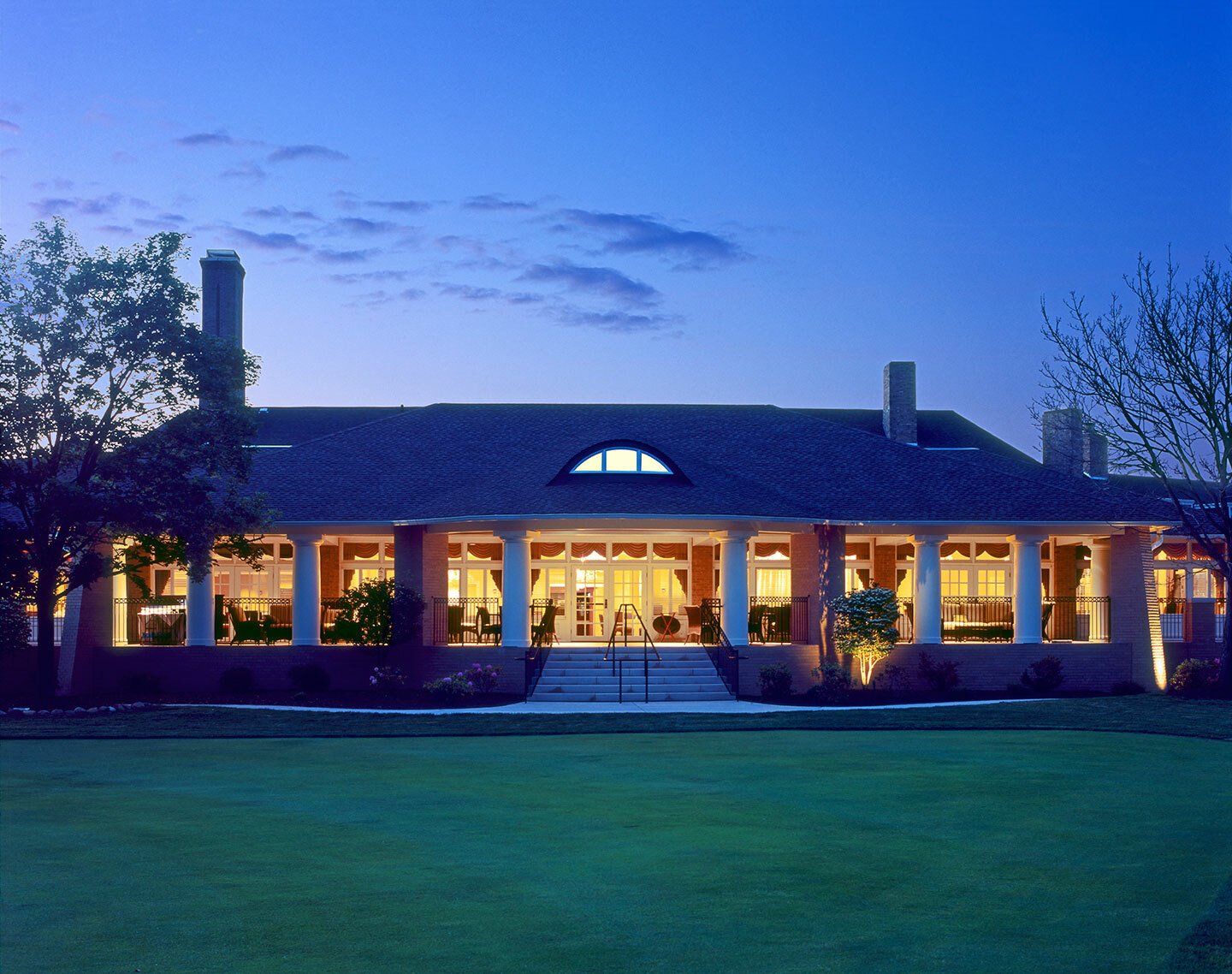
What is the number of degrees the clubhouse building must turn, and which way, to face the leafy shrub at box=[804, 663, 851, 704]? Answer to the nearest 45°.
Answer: approximately 45° to its left

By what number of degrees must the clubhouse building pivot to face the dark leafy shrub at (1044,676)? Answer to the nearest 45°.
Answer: approximately 90° to its left

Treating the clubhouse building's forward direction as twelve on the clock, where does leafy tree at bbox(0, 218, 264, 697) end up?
The leafy tree is roughly at 2 o'clock from the clubhouse building.

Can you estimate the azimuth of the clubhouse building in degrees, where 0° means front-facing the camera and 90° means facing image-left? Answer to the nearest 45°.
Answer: approximately 0°

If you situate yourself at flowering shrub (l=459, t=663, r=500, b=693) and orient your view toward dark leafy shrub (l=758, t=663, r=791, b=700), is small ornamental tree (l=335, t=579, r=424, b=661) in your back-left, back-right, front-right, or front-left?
back-left

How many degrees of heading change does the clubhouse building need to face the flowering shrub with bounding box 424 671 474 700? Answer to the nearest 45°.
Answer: approximately 45° to its right

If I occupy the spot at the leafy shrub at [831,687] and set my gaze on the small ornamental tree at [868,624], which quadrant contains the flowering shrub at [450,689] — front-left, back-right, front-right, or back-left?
back-left

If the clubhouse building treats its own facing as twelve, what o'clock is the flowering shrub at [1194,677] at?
The flowering shrub is roughly at 9 o'clock from the clubhouse building.
